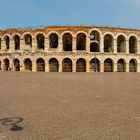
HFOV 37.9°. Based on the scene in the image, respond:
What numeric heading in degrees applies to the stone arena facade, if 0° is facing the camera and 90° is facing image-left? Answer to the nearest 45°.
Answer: approximately 0°
